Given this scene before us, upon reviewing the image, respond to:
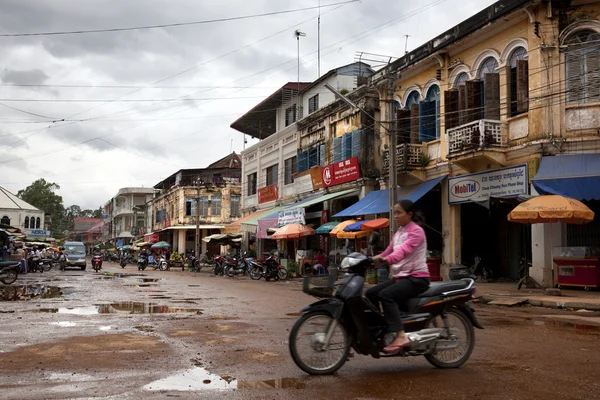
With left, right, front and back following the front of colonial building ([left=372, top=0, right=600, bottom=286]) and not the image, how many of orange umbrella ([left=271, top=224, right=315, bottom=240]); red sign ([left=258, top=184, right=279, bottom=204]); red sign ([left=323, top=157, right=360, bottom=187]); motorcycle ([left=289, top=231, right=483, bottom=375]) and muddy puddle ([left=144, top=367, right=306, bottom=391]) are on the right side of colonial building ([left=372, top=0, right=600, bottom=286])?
3

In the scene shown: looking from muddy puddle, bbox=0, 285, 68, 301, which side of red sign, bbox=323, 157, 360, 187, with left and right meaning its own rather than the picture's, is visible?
front

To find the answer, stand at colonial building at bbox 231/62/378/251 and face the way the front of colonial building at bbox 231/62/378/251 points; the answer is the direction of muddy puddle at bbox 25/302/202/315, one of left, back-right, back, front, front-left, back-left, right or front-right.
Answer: front-left

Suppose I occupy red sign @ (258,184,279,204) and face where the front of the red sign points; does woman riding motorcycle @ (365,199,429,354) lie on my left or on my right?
on my left

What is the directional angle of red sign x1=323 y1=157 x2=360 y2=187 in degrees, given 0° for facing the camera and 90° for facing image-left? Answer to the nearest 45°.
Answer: approximately 45°

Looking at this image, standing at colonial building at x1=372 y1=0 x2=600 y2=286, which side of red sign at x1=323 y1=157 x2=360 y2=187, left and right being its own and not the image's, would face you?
left

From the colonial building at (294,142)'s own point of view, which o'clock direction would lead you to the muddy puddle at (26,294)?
The muddy puddle is roughly at 11 o'clock from the colonial building.

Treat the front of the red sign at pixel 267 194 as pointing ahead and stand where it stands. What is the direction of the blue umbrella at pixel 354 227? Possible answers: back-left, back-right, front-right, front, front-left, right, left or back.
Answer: front-left

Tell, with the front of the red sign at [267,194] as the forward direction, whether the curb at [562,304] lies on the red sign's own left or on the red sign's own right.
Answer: on the red sign's own left

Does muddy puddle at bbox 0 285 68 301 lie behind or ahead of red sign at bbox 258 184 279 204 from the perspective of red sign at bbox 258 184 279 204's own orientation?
ahead

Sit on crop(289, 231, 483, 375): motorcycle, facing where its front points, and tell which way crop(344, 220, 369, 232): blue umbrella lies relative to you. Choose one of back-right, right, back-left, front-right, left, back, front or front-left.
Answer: right

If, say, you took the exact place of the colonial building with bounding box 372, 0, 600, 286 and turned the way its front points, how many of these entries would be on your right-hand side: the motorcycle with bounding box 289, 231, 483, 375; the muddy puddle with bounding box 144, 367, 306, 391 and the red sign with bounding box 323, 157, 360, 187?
1

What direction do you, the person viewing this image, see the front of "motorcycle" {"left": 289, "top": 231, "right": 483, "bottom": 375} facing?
facing to the left of the viewer
